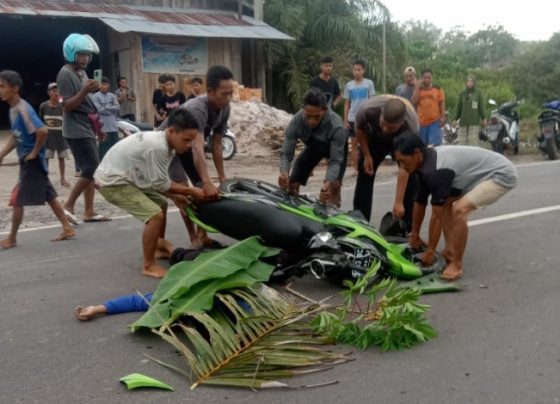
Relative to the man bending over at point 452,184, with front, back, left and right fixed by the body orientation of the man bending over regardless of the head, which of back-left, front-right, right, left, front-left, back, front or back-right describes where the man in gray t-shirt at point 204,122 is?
front

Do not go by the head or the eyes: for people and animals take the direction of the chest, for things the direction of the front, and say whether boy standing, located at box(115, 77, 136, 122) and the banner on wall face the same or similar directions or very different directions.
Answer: same or similar directions

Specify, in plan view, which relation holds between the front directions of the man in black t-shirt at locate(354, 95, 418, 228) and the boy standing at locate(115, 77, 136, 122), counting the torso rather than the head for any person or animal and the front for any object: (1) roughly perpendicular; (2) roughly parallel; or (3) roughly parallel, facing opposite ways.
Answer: roughly parallel

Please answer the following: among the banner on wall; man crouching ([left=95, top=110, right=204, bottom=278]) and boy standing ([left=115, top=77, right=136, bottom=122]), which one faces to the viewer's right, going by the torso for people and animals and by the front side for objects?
the man crouching

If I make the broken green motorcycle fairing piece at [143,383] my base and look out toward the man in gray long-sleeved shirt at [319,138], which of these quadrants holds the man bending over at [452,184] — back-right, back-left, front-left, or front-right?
front-right

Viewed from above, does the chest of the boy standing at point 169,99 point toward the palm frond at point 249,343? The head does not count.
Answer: yes

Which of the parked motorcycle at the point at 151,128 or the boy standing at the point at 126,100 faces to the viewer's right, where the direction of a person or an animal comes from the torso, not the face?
the parked motorcycle

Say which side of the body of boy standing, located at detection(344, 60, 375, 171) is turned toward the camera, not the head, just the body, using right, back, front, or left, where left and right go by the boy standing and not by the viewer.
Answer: front

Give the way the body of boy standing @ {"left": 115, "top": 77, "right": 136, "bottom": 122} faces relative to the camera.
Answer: toward the camera

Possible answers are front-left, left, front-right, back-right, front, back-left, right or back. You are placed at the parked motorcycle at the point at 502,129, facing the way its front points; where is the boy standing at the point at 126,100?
front-right

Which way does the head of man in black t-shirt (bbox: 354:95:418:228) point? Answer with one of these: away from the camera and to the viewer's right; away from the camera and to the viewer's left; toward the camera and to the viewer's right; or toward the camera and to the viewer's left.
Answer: toward the camera and to the viewer's left

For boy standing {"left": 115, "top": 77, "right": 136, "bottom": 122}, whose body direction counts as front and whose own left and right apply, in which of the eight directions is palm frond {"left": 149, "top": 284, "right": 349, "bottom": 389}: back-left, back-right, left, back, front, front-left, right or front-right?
front

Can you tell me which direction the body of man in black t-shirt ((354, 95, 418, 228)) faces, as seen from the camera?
toward the camera

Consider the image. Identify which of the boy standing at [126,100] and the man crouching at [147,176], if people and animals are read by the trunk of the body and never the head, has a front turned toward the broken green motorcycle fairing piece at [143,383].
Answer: the boy standing

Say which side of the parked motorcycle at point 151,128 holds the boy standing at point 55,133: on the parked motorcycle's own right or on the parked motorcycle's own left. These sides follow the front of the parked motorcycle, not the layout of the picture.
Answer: on the parked motorcycle's own right
